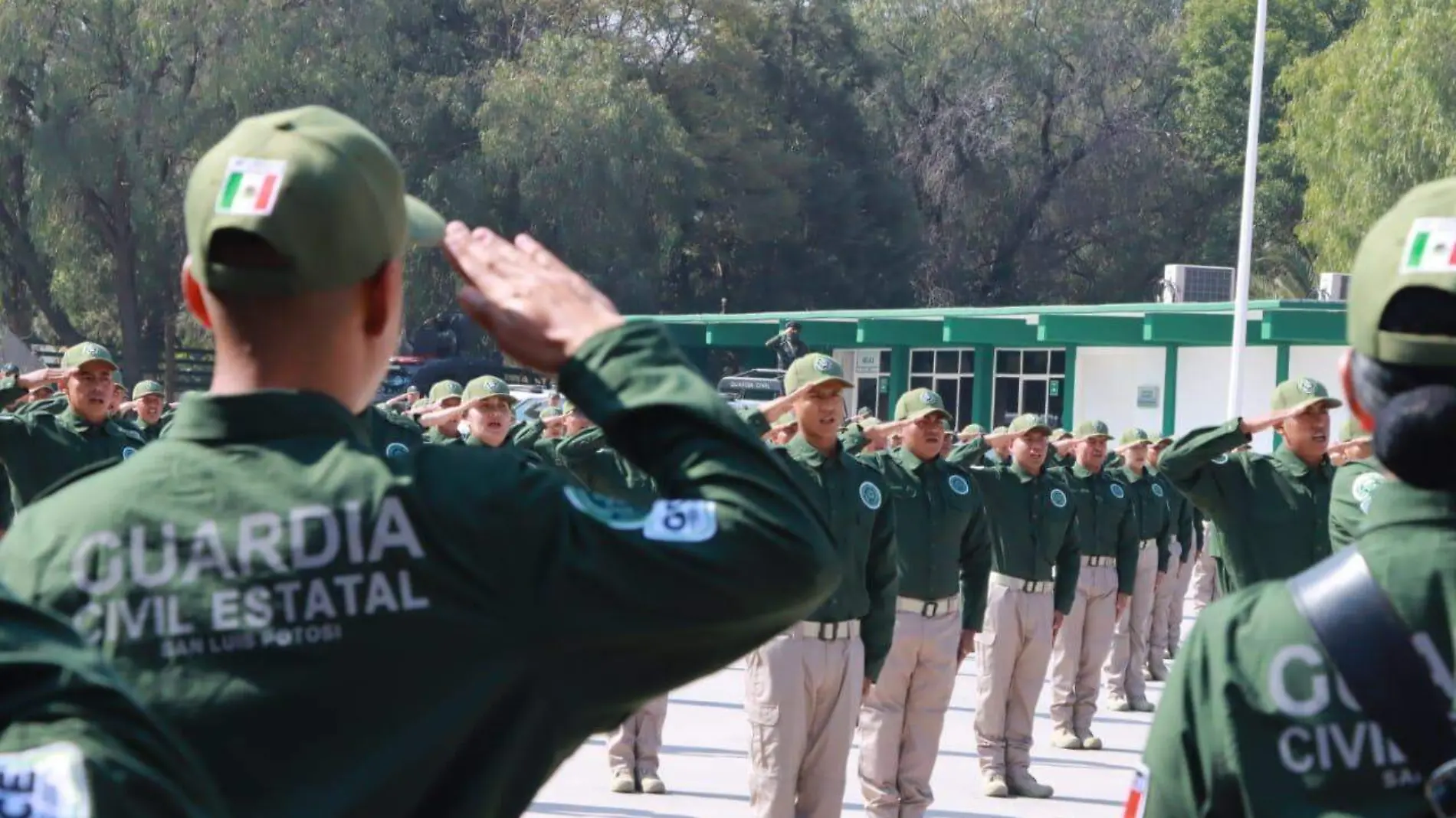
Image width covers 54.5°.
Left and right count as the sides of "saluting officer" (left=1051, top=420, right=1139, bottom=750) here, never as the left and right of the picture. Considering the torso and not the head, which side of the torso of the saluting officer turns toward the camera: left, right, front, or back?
front

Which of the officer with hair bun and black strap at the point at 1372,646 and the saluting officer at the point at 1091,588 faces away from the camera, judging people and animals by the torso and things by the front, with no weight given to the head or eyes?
the officer with hair bun and black strap at the point at 1372,646

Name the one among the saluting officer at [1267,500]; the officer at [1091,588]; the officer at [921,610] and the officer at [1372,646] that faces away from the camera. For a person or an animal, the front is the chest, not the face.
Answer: the officer at [1372,646]

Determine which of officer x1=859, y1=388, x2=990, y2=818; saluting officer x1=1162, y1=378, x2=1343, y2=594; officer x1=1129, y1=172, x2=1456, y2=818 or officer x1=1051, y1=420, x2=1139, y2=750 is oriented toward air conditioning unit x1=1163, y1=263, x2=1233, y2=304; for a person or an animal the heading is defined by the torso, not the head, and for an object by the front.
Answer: officer x1=1129, y1=172, x2=1456, y2=818

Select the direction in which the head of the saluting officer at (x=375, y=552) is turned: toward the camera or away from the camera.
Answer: away from the camera

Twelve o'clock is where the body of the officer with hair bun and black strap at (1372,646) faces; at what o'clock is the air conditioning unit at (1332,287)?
The air conditioning unit is roughly at 12 o'clock from the officer with hair bun and black strap.

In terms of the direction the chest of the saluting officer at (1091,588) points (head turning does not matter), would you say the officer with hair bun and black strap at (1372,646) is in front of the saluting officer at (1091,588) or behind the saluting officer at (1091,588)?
in front

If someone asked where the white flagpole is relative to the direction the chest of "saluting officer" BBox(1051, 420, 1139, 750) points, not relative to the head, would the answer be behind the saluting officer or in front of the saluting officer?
behind

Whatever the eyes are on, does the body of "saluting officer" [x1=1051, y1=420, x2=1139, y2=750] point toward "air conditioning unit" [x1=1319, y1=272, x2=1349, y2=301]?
no

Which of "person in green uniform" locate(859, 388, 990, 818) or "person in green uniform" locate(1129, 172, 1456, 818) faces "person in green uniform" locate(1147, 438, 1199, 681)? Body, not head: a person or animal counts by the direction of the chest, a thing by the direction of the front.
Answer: "person in green uniform" locate(1129, 172, 1456, 818)

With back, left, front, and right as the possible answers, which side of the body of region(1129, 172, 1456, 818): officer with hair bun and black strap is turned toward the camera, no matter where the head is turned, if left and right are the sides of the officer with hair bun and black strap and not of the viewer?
back

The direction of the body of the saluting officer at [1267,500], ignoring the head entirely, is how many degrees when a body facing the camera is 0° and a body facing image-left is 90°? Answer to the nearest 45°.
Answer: approximately 315°
